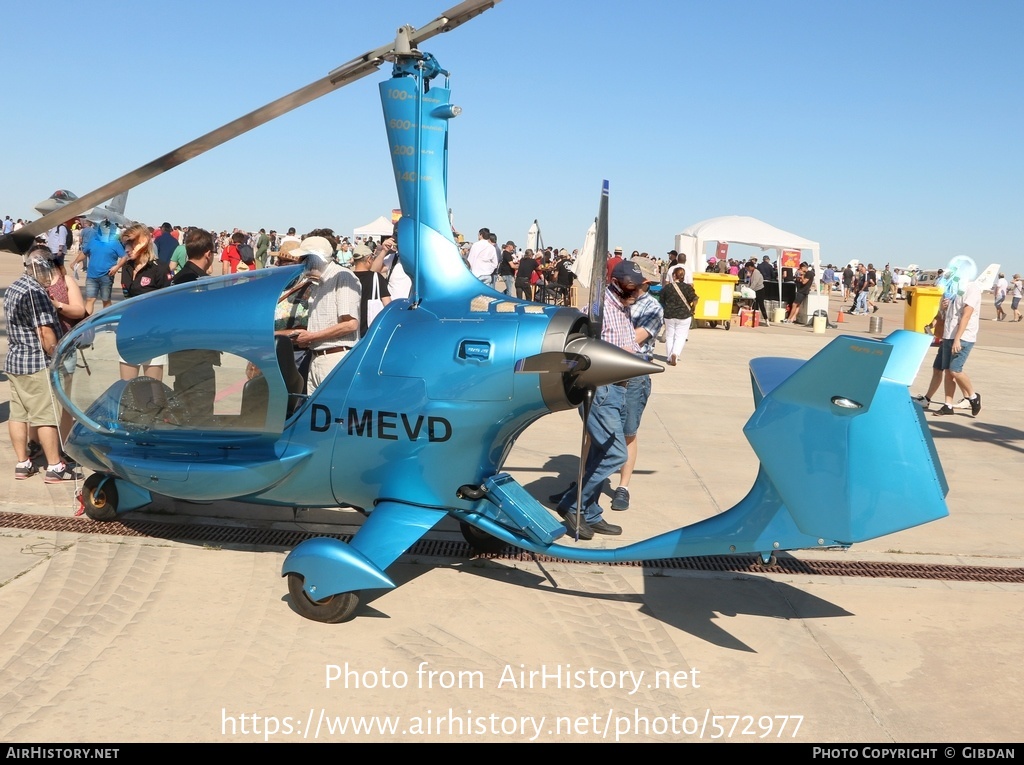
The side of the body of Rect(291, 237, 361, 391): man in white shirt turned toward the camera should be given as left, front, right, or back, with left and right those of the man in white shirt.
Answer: left

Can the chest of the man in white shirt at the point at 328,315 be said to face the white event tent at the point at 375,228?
no

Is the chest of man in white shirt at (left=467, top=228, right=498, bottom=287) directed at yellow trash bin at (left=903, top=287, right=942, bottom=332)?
no

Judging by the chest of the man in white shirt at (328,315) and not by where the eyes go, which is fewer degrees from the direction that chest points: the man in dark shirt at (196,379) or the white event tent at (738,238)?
the man in dark shirt

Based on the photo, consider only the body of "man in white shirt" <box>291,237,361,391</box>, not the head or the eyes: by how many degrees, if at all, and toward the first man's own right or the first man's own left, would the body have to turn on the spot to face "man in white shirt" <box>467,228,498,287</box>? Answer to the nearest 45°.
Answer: approximately 90° to the first man's own right
